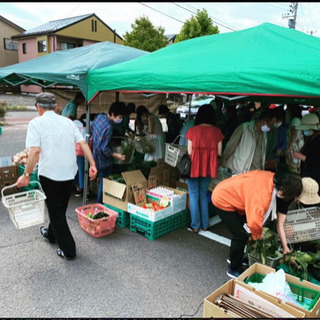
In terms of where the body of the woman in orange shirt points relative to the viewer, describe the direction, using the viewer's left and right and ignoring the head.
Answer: facing to the right of the viewer

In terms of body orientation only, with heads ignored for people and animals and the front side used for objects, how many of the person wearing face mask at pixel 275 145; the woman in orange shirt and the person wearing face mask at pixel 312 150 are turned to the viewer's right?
1

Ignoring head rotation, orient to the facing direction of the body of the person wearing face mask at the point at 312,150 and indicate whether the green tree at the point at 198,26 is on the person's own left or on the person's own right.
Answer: on the person's own right

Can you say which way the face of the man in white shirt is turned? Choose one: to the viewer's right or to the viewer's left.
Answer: to the viewer's left

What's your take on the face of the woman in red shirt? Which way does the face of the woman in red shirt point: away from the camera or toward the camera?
away from the camera

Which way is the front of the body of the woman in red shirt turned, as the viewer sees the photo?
away from the camera

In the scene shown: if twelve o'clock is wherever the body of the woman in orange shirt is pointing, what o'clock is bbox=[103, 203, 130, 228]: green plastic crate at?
The green plastic crate is roughly at 7 o'clock from the woman in orange shirt.

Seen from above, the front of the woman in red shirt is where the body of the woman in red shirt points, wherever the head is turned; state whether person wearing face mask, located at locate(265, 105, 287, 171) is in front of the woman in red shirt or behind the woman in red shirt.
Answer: in front

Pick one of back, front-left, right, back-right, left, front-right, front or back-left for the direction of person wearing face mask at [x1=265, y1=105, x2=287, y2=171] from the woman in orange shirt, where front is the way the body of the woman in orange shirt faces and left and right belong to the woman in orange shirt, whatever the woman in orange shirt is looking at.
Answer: left
